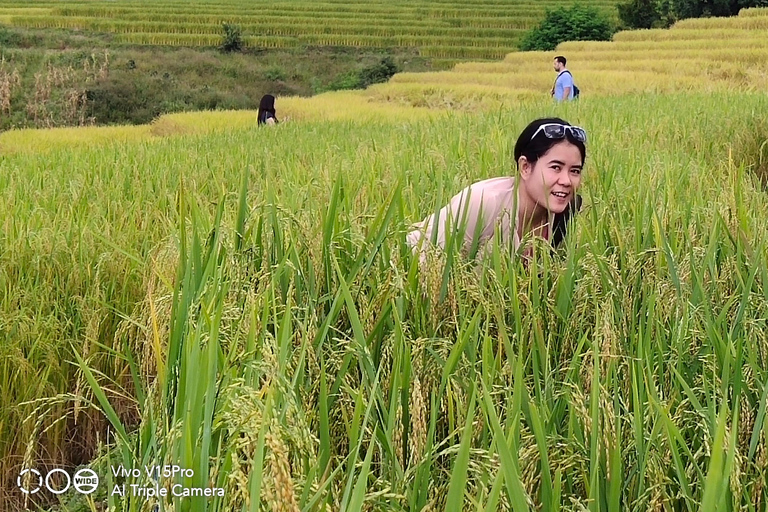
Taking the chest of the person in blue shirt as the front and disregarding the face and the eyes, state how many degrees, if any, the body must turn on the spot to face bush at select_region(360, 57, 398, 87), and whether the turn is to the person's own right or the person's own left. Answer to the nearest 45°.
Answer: approximately 90° to the person's own right

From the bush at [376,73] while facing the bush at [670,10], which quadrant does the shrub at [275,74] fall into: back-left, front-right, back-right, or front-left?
back-left
